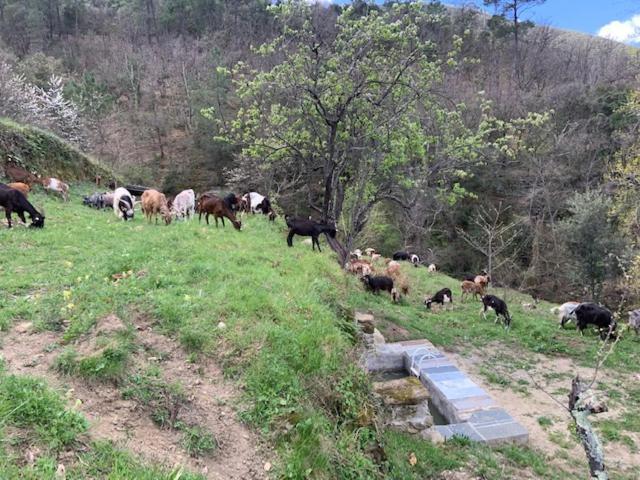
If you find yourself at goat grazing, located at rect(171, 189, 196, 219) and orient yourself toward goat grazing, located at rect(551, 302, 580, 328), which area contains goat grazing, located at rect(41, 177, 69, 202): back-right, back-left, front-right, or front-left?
back-left

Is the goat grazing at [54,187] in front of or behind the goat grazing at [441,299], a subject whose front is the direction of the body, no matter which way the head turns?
in front

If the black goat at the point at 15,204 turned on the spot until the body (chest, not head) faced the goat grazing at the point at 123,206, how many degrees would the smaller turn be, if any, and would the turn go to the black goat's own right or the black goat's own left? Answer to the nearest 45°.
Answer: approximately 45° to the black goat's own left

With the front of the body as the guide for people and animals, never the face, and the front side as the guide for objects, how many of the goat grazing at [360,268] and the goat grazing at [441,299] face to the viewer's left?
2

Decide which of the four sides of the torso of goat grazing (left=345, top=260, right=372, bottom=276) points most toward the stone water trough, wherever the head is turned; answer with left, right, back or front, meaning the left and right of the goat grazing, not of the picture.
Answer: left

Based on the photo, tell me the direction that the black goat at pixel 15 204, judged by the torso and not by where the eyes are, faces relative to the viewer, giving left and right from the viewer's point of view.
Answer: facing to the right of the viewer

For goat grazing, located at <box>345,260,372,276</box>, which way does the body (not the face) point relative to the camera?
to the viewer's left

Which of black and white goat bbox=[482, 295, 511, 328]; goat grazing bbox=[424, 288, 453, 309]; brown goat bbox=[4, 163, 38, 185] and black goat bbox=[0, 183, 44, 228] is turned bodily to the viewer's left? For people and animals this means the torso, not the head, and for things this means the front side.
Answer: the goat grazing

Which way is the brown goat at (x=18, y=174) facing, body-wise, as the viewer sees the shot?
to the viewer's right

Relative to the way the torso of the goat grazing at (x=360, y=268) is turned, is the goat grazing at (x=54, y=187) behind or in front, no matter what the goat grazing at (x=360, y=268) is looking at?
in front

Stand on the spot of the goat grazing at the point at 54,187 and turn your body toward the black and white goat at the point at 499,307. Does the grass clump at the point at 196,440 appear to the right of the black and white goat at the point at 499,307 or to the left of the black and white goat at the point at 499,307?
right

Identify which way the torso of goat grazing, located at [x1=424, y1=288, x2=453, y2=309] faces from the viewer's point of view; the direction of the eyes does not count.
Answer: to the viewer's left

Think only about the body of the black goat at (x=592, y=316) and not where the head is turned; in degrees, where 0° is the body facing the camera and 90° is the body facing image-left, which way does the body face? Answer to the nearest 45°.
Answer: approximately 315°

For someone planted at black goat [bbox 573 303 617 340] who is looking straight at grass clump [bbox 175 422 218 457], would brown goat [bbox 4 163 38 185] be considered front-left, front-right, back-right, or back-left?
front-right
